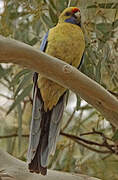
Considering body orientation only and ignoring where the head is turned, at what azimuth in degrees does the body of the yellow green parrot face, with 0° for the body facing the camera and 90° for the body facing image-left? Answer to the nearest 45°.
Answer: approximately 315°
